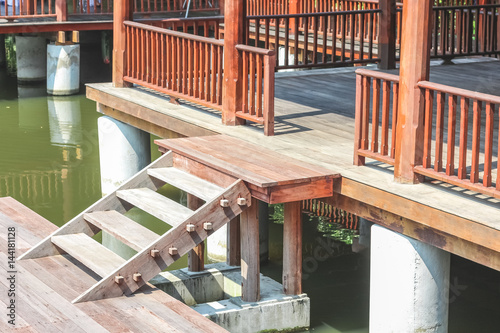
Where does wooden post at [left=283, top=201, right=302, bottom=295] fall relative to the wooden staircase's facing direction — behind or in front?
behind

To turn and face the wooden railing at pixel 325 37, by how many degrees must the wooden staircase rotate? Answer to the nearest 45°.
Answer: approximately 180°

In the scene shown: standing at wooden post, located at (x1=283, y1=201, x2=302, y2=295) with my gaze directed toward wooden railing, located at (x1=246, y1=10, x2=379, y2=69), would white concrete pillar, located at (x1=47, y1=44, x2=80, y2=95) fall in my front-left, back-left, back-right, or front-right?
front-left

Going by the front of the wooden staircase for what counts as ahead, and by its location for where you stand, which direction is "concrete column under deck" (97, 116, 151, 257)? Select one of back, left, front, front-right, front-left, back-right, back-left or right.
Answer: back-right

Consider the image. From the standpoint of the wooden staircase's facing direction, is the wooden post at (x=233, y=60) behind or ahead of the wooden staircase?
behind

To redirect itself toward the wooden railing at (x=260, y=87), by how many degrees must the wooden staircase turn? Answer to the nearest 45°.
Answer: approximately 180°

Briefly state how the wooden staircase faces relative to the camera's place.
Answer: facing the viewer and to the left of the viewer
